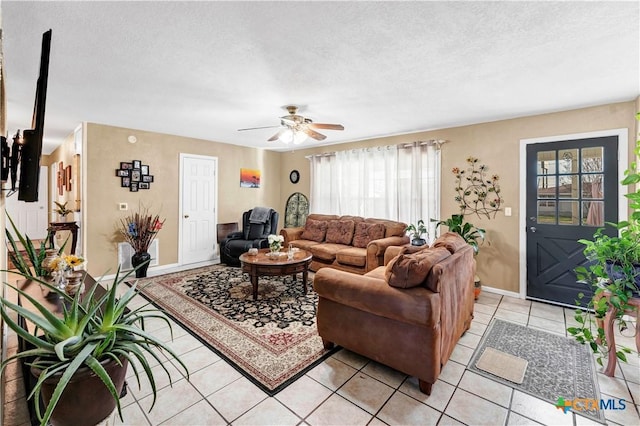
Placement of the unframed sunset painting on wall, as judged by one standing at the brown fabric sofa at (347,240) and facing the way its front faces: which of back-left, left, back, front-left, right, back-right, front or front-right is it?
right

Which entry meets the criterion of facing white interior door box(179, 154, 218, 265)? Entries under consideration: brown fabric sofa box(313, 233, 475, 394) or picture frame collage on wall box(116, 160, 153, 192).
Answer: the brown fabric sofa

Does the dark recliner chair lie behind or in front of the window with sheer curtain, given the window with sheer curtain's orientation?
in front

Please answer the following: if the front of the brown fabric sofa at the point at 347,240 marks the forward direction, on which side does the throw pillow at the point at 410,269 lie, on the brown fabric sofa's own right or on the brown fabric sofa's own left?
on the brown fabric sofa's own left

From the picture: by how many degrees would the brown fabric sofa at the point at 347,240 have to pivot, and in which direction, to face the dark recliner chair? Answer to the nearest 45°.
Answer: approximately 45° to its right

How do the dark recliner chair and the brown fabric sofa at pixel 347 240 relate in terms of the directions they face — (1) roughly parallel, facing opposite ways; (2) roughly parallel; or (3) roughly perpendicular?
roughly parallel

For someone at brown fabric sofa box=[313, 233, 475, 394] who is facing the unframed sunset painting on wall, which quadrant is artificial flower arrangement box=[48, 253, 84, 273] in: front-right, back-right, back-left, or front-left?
front-left

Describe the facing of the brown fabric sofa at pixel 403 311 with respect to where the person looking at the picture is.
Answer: facing away from the viewer and to the left of the viewer

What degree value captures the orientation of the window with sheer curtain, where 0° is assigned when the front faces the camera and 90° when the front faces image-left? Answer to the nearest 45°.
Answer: approximately 45°

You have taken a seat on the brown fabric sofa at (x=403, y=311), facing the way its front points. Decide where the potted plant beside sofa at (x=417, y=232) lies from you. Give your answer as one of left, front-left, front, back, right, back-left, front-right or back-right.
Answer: front-right

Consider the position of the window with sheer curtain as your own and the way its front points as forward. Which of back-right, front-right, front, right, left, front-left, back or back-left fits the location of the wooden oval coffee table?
front

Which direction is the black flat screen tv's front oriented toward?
to the viewer's right

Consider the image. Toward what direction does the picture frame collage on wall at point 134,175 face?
toward the camera

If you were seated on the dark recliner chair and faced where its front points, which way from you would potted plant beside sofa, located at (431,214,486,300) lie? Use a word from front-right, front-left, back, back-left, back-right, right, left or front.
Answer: left

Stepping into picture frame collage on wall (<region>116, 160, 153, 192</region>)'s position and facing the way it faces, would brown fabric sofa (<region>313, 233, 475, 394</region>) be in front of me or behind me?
in front
